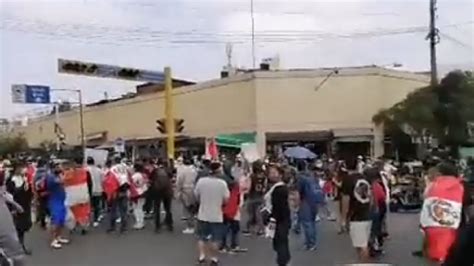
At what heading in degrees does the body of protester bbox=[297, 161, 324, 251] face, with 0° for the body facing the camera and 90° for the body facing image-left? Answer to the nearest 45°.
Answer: approximately 135°

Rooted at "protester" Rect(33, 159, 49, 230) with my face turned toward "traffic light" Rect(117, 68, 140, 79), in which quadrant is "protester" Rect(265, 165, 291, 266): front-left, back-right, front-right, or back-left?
back-right

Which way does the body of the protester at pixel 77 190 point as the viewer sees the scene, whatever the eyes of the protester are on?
away from the camera

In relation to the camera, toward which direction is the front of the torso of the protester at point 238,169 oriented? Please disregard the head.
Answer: away from the camera

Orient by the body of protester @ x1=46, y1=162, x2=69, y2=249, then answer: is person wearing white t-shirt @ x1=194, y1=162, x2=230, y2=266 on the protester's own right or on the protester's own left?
on the protester's own right

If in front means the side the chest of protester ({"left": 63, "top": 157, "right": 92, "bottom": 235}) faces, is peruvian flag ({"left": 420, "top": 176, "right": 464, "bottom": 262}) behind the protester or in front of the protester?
behind

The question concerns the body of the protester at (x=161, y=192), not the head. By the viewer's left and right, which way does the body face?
facing away from the viewer

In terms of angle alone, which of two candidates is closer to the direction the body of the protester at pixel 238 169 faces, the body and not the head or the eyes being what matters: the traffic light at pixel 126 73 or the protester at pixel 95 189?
the traffic light
